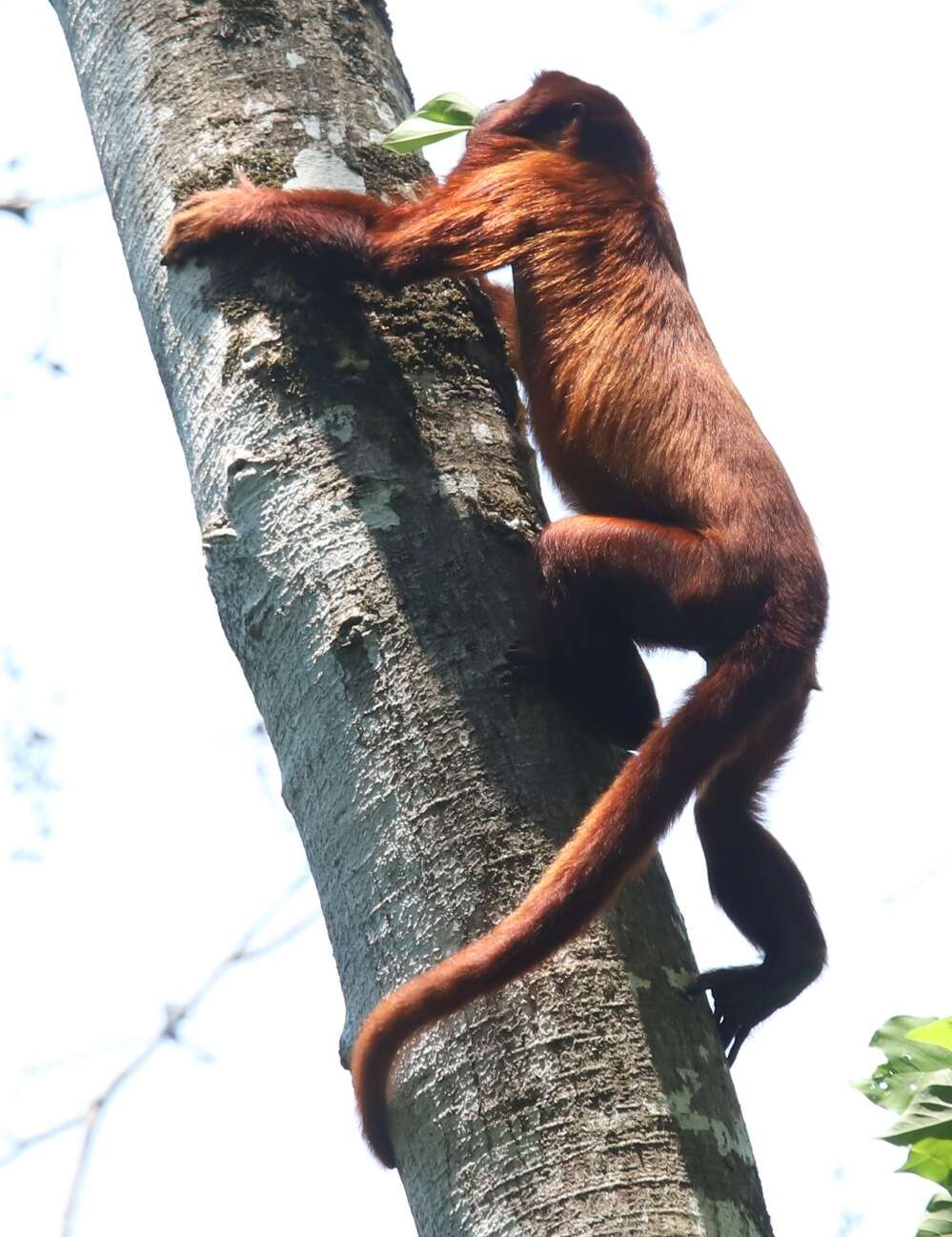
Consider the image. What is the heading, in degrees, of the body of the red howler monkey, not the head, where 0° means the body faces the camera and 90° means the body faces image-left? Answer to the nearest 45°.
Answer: approximately 90°
